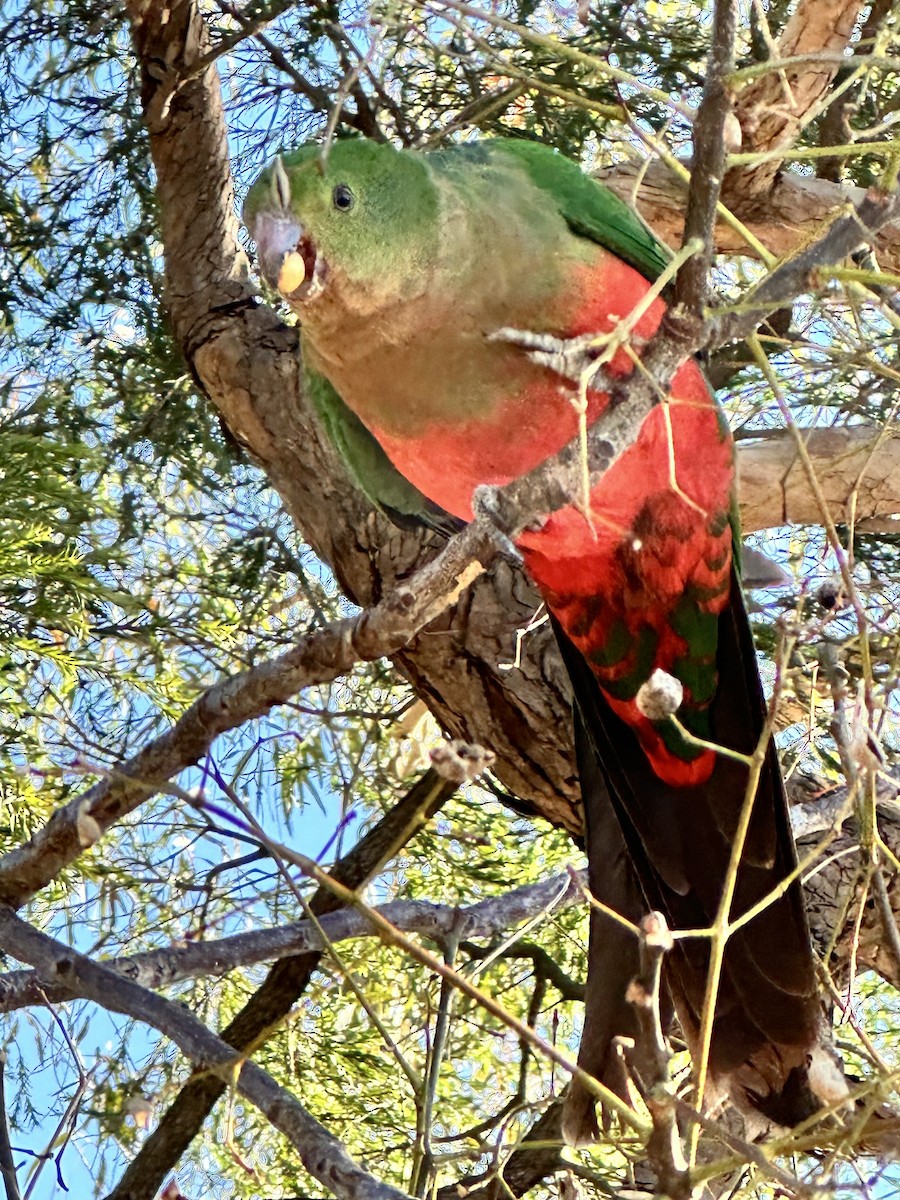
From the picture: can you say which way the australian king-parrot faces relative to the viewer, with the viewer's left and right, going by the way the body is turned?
facing the viewer and to the left of the viewer

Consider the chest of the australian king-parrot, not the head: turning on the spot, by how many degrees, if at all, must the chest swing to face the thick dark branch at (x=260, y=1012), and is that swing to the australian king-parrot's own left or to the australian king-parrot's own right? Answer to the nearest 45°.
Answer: approximately 90° to the australian king-parrot's own right
